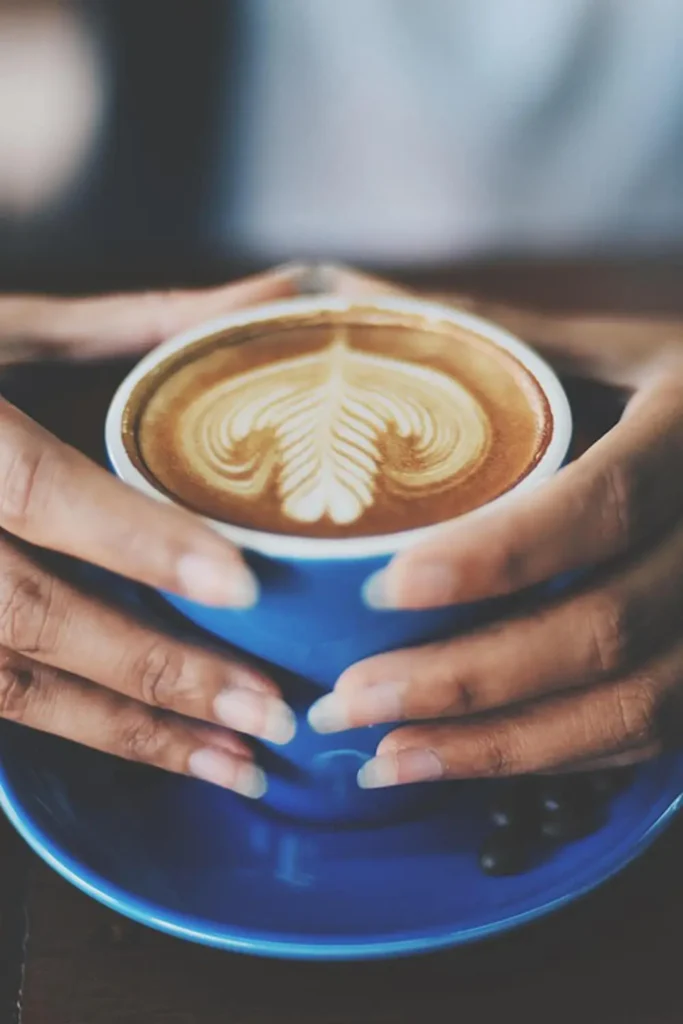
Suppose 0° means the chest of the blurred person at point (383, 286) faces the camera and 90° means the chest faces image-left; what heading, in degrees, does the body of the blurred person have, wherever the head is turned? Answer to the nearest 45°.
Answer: approximately 0°
